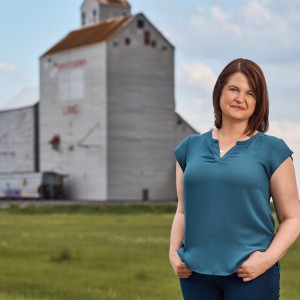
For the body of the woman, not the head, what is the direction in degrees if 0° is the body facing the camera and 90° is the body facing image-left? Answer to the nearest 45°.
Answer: approximately 45°
